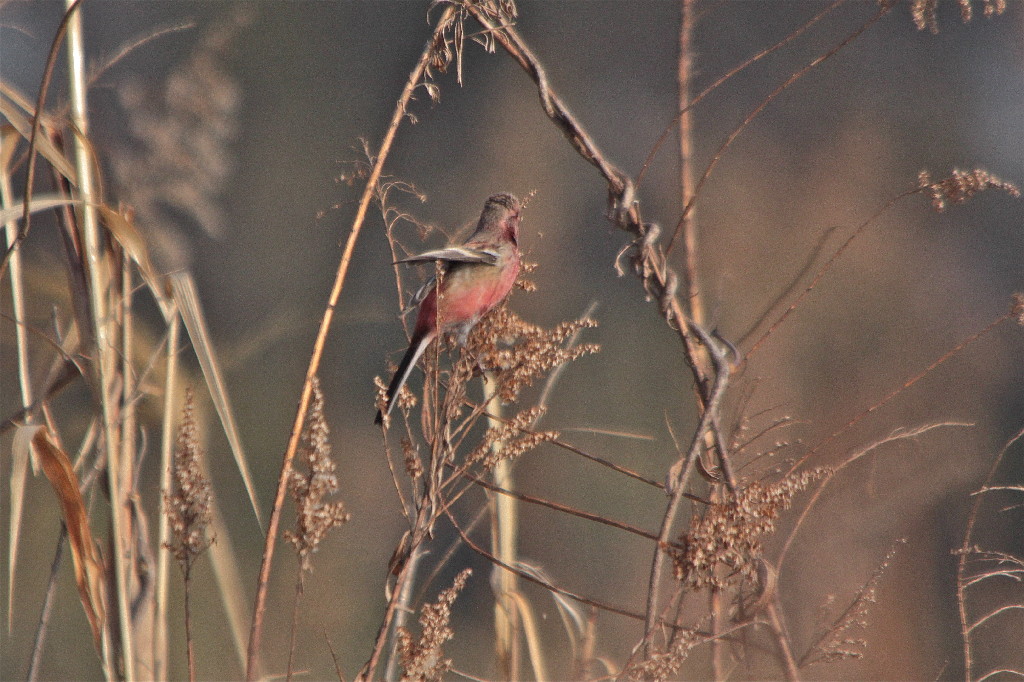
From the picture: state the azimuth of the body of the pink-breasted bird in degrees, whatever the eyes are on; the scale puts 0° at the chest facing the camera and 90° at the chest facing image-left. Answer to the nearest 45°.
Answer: approximately 270°
